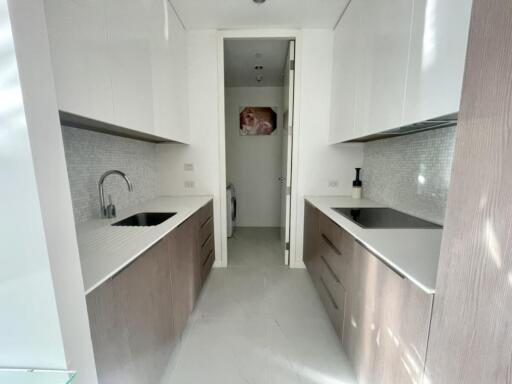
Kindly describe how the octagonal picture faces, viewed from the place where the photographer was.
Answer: facing the viewer

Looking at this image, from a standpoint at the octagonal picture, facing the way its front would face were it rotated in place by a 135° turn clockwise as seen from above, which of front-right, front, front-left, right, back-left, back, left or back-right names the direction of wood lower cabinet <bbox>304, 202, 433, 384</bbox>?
back-left

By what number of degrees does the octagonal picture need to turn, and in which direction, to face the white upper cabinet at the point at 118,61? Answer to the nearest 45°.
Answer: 0° — it already faces it

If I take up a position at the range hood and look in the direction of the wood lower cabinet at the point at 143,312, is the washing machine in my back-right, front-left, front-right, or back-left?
front-right

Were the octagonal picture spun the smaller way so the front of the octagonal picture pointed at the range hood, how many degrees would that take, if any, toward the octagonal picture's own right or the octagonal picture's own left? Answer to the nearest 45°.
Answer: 0° — it already faces it

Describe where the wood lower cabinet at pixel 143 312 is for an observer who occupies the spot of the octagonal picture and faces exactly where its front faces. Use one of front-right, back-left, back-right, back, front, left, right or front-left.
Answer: front
